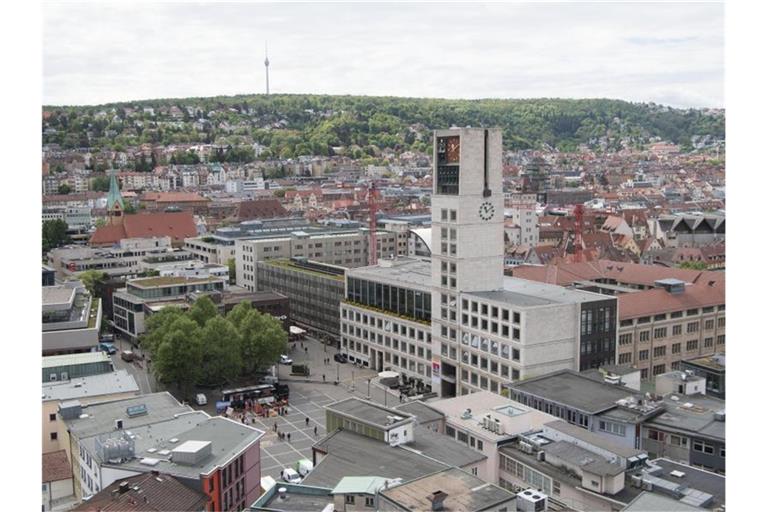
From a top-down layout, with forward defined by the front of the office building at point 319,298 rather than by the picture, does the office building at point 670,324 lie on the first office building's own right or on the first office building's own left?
on the first office building's own left

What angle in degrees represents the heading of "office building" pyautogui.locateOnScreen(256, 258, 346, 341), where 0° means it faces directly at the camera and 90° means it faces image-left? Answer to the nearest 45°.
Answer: approximately 45°

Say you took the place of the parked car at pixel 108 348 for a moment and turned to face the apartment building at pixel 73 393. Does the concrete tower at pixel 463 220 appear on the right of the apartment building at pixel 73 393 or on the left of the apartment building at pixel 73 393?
left

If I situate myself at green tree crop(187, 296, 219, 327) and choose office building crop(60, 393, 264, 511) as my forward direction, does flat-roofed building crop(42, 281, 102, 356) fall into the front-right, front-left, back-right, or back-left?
front-right

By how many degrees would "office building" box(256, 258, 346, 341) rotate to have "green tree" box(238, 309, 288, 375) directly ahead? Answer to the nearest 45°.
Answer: approximately 45° to its left

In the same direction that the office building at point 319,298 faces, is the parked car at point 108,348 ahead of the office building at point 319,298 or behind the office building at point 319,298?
ahead

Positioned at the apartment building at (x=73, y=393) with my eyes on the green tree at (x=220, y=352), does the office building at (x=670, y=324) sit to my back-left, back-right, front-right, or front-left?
front-right

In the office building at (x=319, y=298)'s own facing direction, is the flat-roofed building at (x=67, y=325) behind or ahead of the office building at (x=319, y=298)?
ahead

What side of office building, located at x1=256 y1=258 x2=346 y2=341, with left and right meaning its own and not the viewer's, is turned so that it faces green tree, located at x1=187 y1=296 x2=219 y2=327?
front

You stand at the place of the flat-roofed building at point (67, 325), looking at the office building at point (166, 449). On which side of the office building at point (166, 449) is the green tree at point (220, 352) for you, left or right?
left
